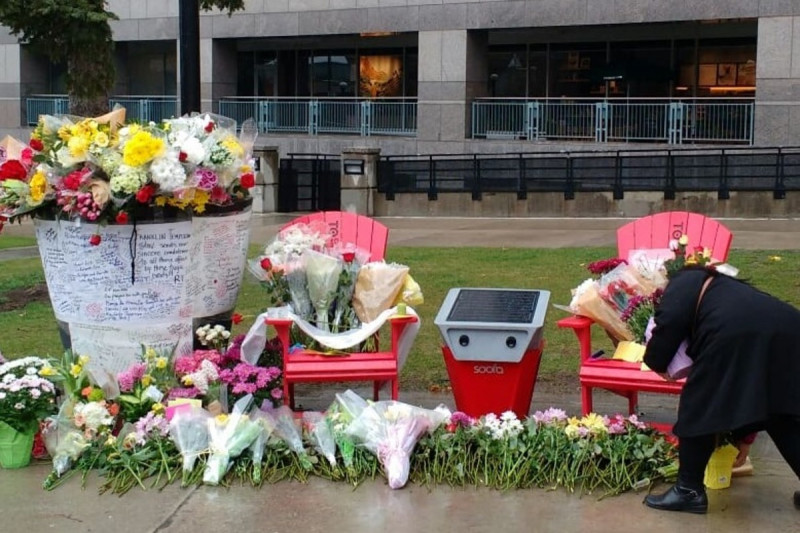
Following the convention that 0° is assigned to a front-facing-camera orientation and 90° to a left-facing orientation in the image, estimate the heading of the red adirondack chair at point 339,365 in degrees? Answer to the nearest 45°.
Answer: approximately 0°

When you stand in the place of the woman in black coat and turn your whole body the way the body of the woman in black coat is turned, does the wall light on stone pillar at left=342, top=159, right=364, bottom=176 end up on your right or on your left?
on your right

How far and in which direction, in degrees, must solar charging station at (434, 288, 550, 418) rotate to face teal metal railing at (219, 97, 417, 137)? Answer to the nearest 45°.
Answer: approximately 180°

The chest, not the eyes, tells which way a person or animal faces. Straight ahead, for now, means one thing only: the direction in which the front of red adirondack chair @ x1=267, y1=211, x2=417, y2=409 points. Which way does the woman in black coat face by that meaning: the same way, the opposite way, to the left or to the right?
to the right

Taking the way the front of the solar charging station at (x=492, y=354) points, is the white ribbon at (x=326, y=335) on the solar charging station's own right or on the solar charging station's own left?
on the solar charging station's own right

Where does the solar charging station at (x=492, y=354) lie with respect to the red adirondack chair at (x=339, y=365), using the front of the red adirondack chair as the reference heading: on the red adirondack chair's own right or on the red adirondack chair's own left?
on the red adirondack chair's own left

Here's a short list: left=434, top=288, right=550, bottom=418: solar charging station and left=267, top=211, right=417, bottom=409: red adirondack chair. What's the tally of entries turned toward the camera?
2

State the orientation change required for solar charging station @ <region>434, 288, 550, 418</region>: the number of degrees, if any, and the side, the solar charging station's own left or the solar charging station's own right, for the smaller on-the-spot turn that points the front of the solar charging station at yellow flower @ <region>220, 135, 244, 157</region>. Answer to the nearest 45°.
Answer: approximately 90° to the solar charging station's own right

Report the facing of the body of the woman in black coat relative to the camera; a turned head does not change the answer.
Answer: to the viewer's left
